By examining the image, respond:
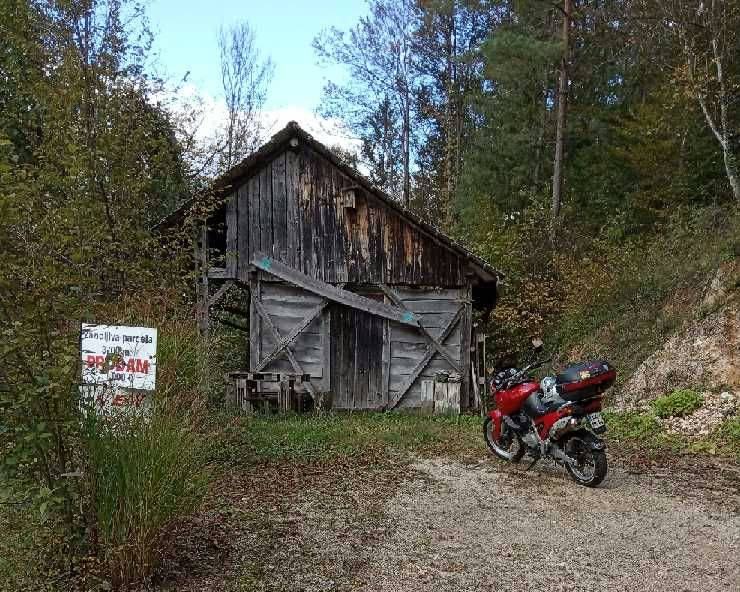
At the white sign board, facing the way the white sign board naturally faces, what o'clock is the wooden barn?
The wooden barn is roughly at 7 o'clock from the white sign board.

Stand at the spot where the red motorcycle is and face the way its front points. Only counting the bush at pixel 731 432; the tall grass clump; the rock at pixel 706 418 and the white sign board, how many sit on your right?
2

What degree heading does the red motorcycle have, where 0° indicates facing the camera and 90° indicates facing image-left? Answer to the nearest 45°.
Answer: approximately 135°

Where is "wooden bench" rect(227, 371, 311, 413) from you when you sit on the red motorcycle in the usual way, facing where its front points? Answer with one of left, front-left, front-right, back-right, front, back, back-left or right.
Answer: front

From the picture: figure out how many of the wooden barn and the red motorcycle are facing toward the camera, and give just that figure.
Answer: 1

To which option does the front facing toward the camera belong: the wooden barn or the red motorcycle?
the wooden barn

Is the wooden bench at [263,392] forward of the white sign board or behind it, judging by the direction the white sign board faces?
behind

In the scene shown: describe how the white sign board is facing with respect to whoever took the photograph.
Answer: facing the viewer

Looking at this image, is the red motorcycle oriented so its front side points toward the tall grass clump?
no

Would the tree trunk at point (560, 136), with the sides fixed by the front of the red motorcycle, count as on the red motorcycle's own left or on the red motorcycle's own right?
on the red motorcycle's own right

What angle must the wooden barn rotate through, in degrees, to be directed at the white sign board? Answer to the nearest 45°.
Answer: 0° — it already faces it

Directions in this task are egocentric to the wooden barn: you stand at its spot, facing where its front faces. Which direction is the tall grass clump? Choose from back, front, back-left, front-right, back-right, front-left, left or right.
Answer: front

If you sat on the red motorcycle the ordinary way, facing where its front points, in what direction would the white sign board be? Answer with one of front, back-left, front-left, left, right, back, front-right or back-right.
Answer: left

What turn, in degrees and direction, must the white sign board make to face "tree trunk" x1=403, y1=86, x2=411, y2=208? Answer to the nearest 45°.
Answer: approximately 135° to its left

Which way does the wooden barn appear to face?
toward the camera

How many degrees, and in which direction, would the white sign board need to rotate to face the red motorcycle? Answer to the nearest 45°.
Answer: approximately 90° to its left

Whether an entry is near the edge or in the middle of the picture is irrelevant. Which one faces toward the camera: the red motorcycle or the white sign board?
the white sign board
